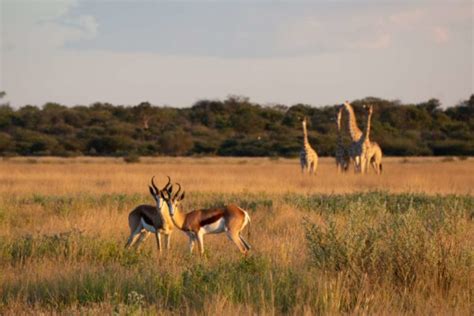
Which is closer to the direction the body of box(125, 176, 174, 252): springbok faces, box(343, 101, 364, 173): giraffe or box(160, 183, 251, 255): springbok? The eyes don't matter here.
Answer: the springbok

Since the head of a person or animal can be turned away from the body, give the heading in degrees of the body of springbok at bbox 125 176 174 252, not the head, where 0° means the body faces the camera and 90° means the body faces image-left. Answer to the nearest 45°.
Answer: approximately 315°

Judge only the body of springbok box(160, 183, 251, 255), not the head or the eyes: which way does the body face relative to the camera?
to the viewer's left

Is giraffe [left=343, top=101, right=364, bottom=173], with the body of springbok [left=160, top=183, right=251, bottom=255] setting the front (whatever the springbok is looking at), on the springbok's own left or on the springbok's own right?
on the springbok's own right

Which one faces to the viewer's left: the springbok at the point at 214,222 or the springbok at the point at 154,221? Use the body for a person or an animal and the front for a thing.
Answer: the springbok at the point at 214,222

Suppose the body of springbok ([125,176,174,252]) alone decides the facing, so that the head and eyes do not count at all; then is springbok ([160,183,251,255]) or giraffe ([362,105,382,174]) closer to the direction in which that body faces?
the springbok

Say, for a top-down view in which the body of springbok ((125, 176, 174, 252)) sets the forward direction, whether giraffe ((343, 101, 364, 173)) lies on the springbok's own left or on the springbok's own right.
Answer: on the springbok's own left

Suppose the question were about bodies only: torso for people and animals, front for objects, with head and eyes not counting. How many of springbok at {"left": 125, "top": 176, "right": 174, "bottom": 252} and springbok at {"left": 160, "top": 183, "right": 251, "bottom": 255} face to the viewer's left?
1

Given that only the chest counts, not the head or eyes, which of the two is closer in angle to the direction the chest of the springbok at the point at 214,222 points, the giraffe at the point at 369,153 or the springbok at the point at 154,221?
the springbok
